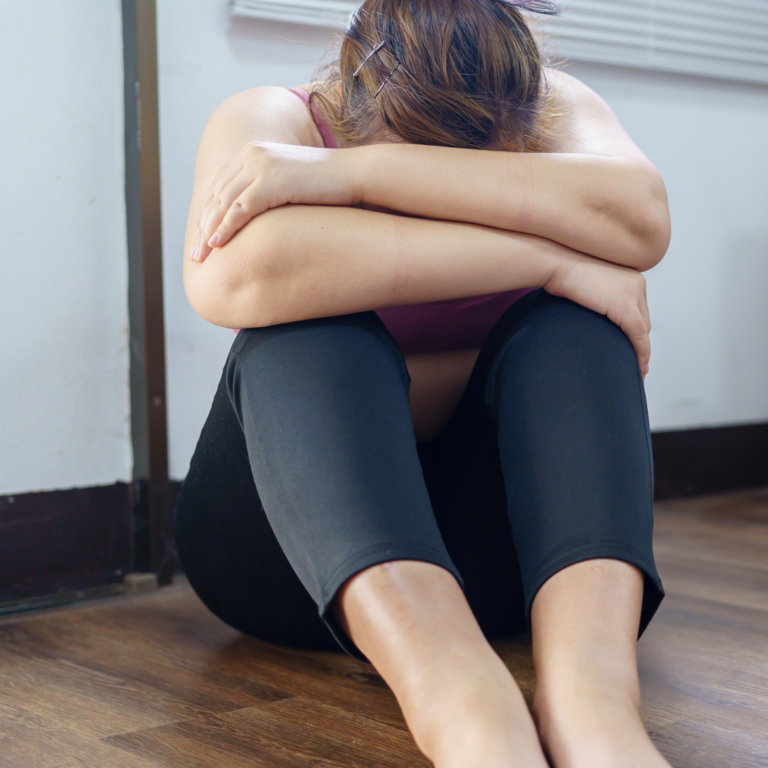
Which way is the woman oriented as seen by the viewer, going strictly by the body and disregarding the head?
toward the camera
